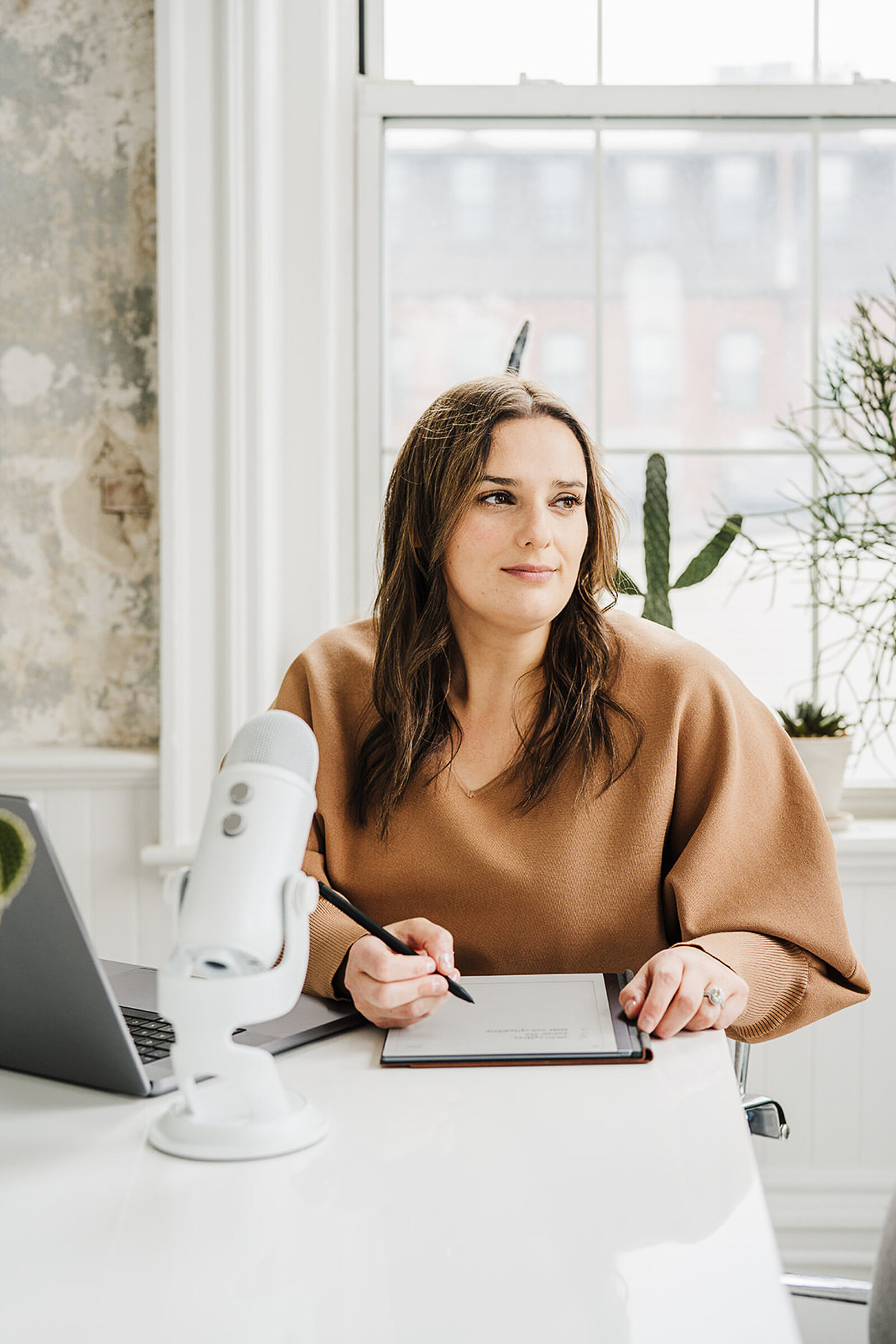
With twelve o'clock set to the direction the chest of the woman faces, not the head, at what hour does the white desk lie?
The white desk is roughly at 12 o'clock from the woman.

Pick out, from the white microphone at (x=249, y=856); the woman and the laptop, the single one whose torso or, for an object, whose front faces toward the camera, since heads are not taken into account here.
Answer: the woman

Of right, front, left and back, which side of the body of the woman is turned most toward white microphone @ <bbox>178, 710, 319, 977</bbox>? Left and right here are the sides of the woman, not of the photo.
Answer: front

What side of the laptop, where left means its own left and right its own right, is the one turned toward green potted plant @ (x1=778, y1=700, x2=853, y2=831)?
front

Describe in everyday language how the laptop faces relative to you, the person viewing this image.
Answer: facing away from the viewer and to the right of the viewer

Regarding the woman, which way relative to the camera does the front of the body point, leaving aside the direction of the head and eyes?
toward the camera

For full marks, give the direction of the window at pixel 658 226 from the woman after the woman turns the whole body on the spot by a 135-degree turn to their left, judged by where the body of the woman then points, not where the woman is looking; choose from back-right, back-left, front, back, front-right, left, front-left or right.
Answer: front-left
